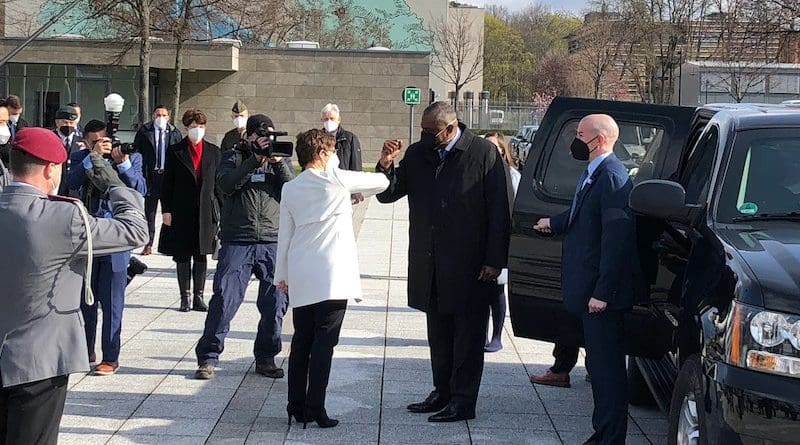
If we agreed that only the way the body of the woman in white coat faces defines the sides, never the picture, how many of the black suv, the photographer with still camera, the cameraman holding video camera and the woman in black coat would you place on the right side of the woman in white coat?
1

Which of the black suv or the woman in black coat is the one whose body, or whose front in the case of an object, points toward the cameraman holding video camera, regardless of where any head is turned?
the woman in black coat

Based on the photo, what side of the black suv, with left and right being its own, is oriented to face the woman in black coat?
back

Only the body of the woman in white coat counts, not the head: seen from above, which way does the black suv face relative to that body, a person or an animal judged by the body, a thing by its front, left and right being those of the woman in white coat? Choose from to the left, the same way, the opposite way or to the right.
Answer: to the right

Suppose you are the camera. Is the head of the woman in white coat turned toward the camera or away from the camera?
away from the camera

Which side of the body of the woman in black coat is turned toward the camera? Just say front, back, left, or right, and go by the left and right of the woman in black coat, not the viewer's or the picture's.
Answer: front

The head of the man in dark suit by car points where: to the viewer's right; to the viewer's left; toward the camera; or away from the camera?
to the viewer's left

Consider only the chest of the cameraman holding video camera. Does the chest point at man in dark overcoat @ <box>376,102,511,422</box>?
yes

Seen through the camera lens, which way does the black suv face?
facing the viewer and to the right of the viewer

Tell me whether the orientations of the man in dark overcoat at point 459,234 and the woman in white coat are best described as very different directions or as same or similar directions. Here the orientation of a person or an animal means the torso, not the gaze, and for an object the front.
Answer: very different directions

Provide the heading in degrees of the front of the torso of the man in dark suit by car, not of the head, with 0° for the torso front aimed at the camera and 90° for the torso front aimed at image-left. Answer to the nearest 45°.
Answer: approximately 90°

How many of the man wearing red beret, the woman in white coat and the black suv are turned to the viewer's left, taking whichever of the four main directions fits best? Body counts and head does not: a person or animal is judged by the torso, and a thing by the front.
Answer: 0

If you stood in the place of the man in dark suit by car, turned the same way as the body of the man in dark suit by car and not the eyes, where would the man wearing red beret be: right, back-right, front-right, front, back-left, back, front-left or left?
front-left

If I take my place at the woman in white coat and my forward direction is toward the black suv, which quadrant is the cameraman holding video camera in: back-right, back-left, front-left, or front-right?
back-left

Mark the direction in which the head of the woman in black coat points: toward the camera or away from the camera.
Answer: toward the camera

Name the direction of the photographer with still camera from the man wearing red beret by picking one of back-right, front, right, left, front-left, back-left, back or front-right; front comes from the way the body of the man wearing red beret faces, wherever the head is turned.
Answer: front-left
